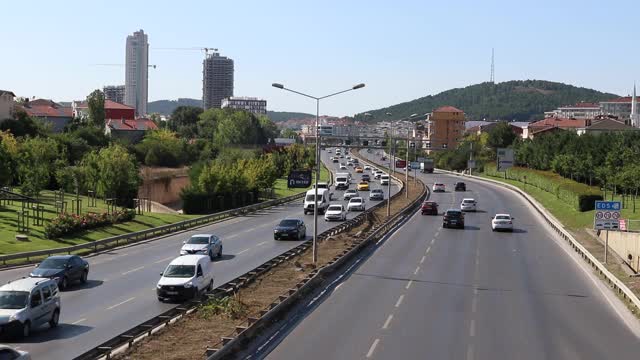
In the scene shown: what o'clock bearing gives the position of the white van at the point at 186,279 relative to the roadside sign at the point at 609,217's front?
The white van is roughly at 1 o'clock from the roadside sign.

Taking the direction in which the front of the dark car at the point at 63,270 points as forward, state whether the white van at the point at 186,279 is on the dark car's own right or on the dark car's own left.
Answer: on the dark car's own left

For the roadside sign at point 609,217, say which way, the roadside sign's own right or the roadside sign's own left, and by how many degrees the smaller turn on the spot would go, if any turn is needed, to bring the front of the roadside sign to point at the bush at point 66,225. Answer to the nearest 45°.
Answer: approximately 90° to the roadside sign's own right

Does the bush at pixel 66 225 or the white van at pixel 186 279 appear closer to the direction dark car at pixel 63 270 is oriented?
the white van

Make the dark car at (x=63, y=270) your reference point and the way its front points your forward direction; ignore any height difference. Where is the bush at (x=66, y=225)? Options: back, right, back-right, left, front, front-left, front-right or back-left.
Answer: back-right

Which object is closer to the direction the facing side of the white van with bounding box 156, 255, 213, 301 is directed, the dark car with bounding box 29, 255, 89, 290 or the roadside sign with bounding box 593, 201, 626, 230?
the dark car

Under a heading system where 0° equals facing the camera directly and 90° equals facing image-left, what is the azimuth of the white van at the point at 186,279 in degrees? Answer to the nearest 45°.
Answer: approximately 45°

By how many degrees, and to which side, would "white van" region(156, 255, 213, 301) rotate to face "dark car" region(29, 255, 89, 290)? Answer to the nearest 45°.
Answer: approximately 90° to its right

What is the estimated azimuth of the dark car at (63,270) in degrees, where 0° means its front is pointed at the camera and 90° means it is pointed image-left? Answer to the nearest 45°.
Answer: approximately 45°

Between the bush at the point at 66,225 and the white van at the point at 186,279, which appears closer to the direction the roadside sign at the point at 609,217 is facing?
the white van
